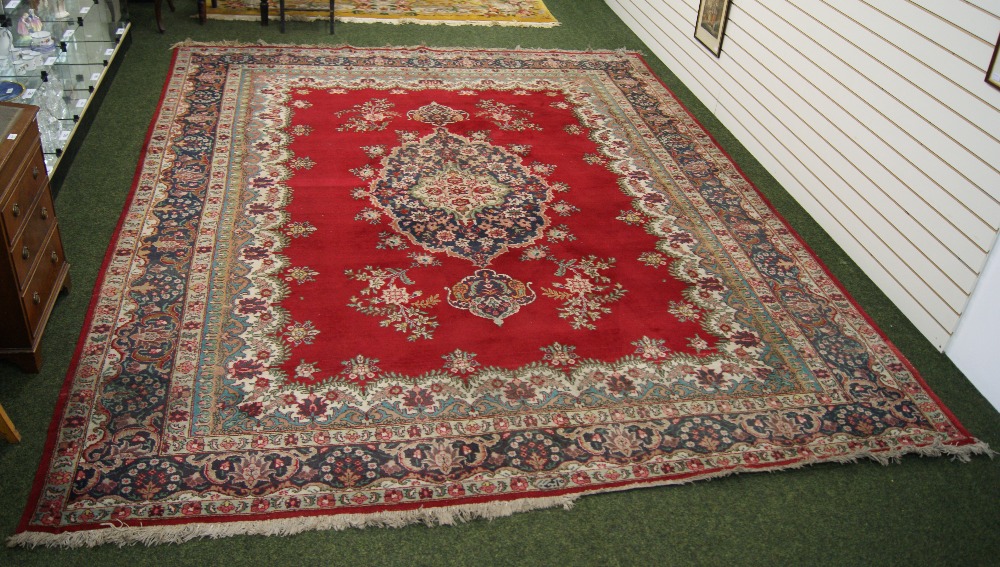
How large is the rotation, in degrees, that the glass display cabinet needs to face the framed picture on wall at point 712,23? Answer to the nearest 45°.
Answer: approximately 45° to its left

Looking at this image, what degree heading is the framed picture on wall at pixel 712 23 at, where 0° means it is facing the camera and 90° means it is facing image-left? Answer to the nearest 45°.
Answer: approximately 45°

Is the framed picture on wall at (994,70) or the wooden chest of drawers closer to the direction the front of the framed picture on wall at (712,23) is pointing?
the wooden chest of drawers

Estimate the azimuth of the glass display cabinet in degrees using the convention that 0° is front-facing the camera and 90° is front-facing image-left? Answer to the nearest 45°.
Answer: approximately 315°

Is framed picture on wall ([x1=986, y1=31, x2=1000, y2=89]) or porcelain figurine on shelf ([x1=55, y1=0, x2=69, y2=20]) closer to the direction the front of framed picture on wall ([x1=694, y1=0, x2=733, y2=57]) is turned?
the porcelain figurine on shelf

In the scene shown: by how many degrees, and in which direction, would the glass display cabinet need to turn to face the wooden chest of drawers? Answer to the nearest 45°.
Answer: approximately 45° to its right

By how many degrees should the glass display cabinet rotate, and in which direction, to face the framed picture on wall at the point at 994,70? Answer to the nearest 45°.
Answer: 0° — it already faces it
